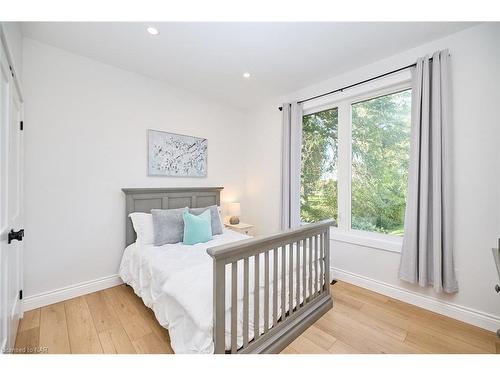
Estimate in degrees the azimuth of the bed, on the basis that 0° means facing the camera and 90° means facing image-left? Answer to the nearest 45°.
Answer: approximately 315°

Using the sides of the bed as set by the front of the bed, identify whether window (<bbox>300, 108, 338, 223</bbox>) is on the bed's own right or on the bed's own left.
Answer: on the bed's own left

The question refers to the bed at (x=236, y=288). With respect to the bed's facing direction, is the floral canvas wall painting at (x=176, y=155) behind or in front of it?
behind
